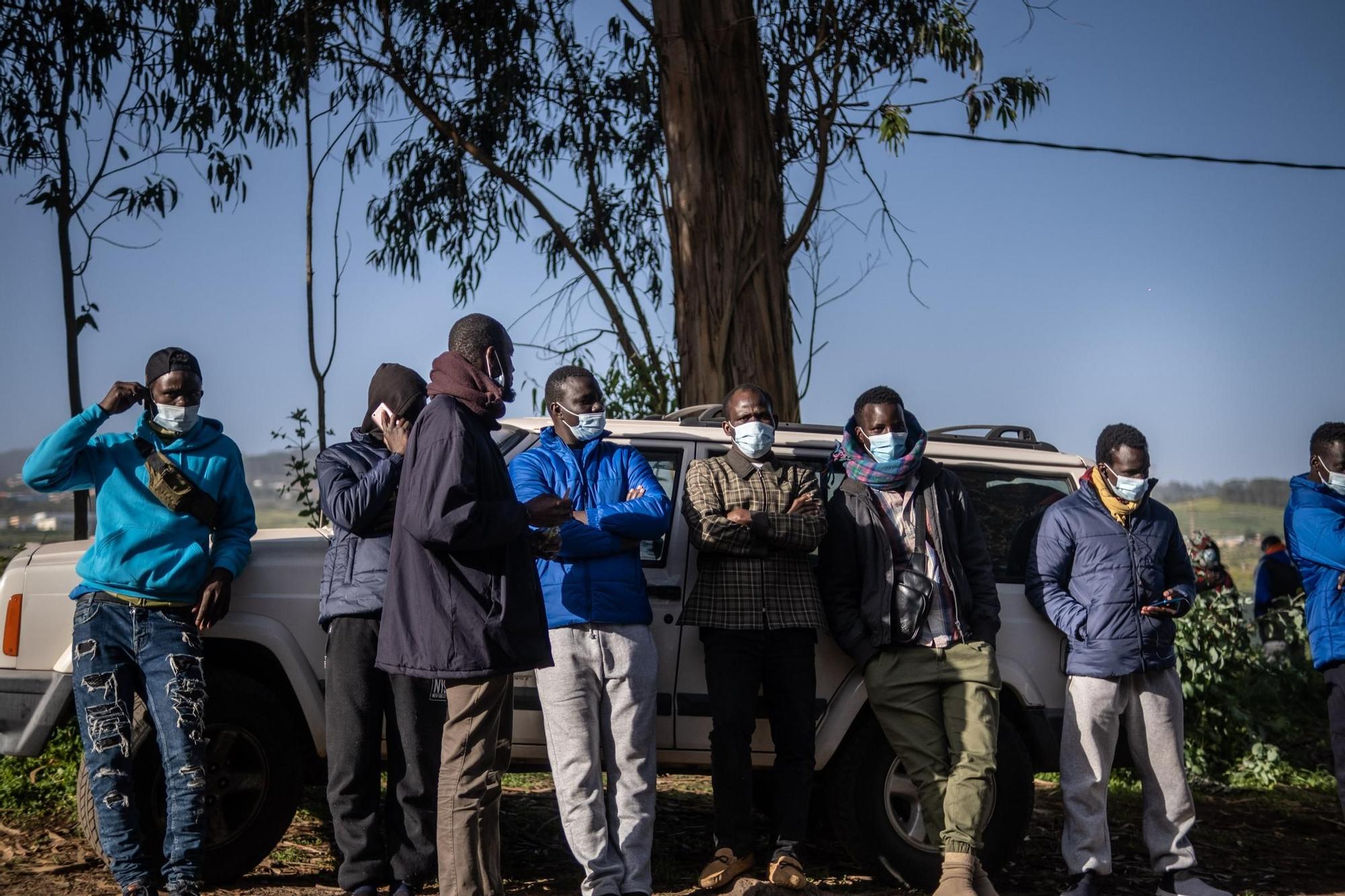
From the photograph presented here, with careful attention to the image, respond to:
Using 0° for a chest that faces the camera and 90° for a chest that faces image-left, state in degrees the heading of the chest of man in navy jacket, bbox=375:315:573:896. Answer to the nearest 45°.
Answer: approximately 270°

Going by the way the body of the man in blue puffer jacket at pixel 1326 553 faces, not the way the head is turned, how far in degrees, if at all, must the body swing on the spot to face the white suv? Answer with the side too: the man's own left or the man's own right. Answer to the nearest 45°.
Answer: approximately 90° to the man's own right

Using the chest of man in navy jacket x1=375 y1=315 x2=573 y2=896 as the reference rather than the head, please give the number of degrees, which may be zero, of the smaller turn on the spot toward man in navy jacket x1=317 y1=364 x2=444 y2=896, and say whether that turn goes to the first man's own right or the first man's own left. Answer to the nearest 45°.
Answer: approximately 135° to the first man's own left

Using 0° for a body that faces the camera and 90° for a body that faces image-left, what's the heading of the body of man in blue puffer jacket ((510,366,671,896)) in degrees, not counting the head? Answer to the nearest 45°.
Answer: approximately 0°

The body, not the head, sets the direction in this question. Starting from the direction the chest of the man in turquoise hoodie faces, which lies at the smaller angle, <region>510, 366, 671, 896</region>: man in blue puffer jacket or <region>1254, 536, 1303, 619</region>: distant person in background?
the man in blue puffer jacket

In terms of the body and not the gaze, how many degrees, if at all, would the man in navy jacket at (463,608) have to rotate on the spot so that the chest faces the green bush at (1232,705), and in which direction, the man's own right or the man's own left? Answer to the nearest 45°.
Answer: approximately 45° to the man's own left

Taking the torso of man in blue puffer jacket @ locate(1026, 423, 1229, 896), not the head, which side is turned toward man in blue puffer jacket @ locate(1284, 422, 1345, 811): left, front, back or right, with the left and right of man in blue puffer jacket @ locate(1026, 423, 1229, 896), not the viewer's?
left

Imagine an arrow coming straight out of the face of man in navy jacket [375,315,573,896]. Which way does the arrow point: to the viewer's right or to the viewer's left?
to the viewer's right

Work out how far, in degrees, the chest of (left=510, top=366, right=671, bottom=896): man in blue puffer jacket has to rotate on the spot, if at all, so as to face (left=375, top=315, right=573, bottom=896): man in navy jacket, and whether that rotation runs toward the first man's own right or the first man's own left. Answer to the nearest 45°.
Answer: approximately 45° to the first man's own right
